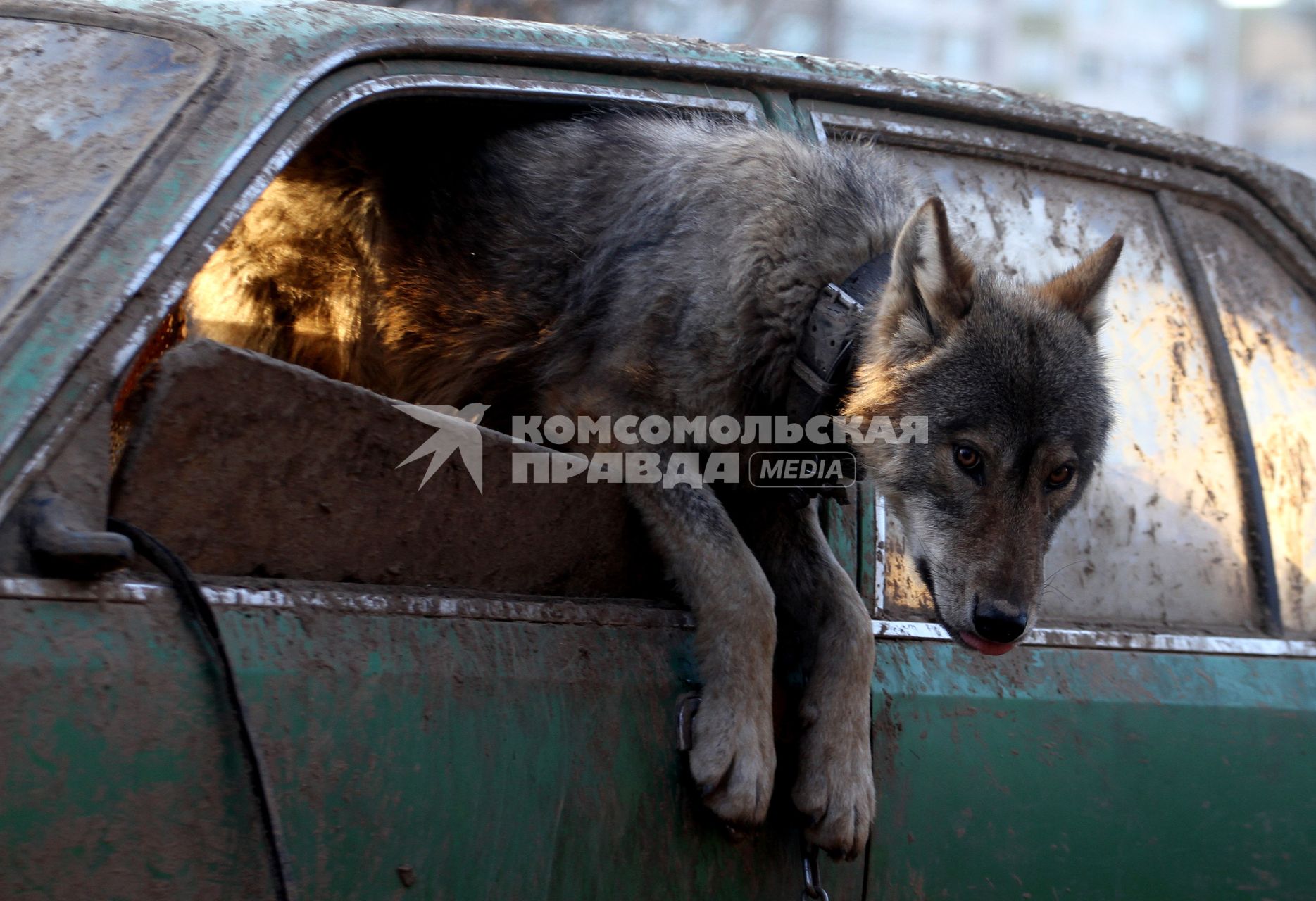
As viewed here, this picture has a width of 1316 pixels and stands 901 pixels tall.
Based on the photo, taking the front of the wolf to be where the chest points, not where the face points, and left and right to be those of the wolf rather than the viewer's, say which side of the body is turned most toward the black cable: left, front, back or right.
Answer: right

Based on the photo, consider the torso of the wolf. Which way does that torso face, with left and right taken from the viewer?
facing the viewer and to the right of the viewer
